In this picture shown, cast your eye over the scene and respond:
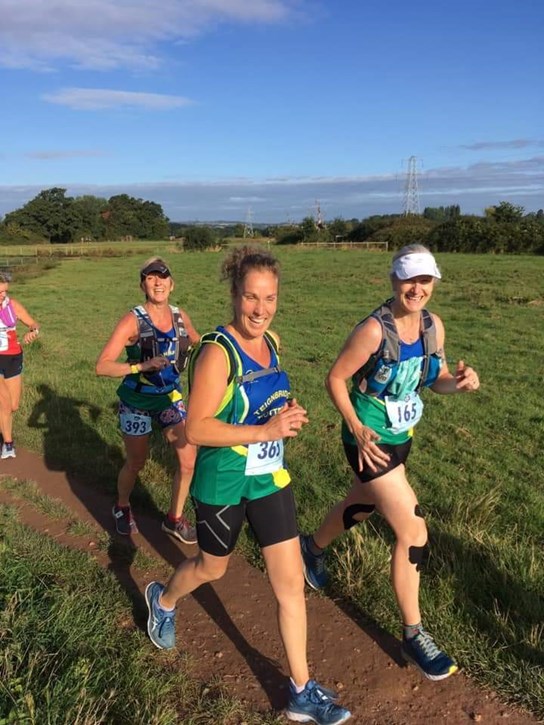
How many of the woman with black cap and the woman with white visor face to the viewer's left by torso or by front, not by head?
0

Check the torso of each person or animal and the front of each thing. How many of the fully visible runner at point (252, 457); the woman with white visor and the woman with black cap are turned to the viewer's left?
0

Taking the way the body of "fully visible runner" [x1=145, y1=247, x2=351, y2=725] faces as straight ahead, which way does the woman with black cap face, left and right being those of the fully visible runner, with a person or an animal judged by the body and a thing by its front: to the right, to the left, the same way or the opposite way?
the same way

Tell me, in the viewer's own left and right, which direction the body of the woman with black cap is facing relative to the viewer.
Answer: facing the viewer and to the right of the viewer

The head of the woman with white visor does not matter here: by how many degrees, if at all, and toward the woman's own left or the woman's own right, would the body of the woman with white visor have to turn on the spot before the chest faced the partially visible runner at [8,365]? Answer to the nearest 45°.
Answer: approximately 180°

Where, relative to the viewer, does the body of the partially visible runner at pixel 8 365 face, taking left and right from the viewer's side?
facing the viewer

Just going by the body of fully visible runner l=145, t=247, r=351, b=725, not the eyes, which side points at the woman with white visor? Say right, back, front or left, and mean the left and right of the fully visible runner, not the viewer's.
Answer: left

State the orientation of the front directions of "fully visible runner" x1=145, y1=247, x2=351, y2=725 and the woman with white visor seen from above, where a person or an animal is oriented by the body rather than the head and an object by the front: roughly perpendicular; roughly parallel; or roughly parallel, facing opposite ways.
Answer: roughly parallel

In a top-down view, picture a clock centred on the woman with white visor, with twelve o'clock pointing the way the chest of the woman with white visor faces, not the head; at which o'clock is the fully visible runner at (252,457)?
The fully visible runner is roughly at 3 o'clock from the woman with white visor.

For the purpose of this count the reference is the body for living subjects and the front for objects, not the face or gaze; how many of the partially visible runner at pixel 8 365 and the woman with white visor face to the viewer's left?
0

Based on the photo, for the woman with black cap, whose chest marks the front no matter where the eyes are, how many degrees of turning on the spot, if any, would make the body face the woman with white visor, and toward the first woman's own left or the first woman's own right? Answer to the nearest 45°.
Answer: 0° — they already face them

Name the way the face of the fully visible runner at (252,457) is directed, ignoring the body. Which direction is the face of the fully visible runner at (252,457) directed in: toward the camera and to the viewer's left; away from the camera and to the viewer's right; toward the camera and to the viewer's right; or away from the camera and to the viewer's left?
toward the camera and to the viewer's right

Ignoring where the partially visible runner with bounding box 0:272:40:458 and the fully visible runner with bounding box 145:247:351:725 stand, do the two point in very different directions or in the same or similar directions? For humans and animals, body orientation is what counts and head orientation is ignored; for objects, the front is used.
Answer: same or similar directions

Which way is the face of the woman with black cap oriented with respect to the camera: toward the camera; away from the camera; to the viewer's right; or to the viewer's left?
toward the camera
